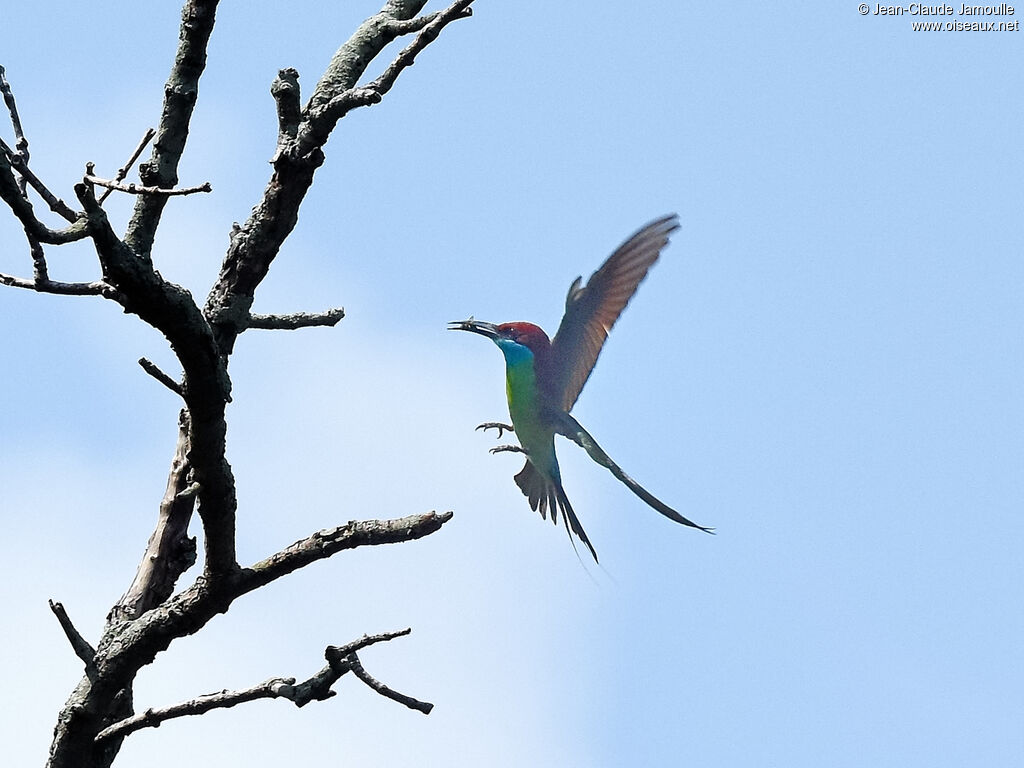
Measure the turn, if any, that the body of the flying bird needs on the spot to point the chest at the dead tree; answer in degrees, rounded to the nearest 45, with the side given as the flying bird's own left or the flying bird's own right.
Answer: approximately 45° to the flying bird's own left

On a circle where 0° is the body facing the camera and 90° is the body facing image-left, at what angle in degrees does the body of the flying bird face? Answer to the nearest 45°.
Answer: approximately 90°
